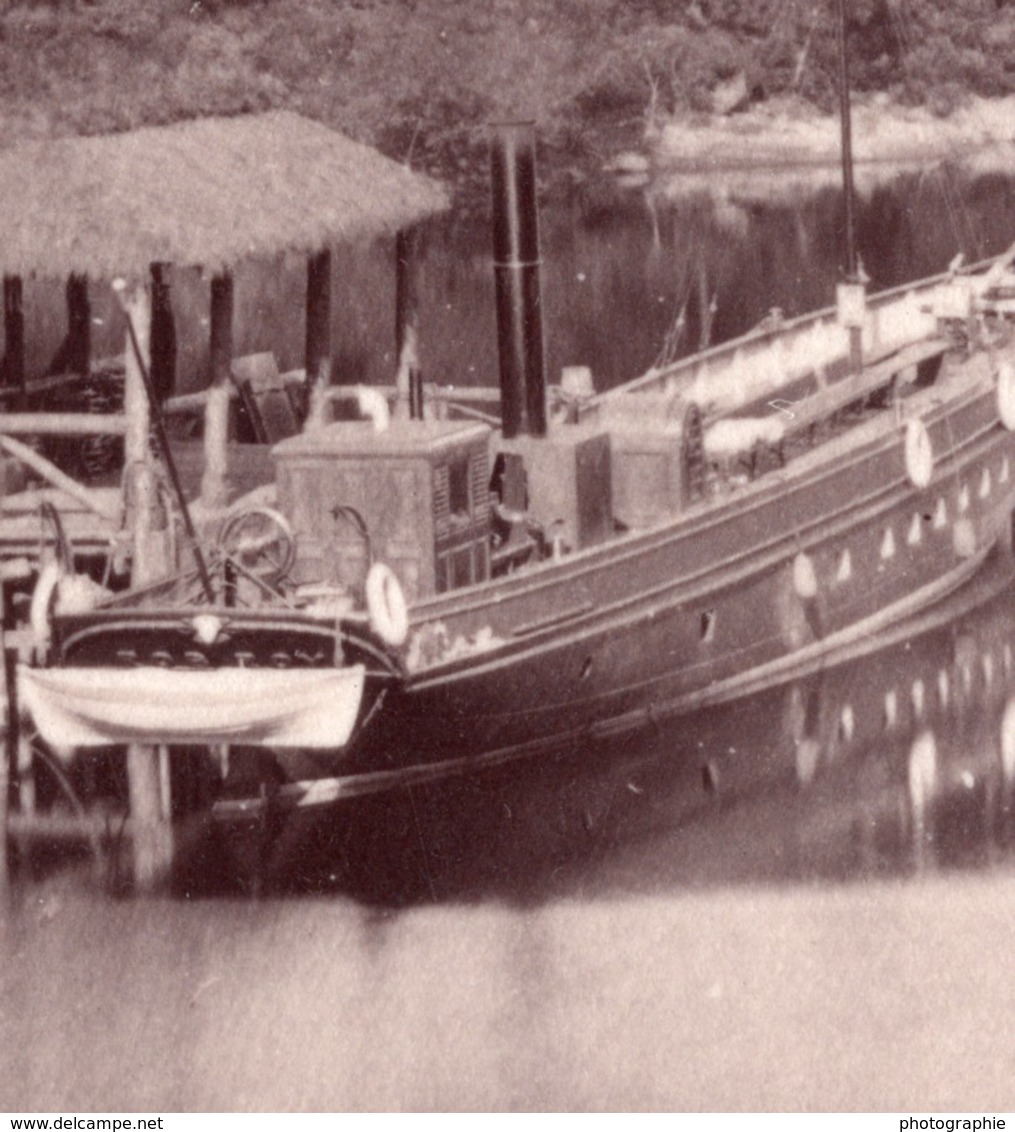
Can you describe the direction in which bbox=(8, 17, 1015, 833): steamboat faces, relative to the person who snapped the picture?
facing away from the viewer and to the right of the viewer
